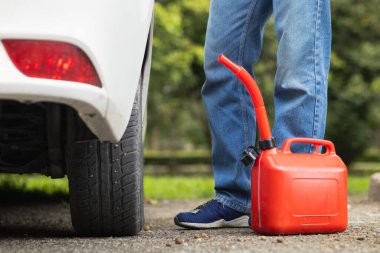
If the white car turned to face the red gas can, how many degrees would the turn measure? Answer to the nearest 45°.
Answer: approximately 90° to its right

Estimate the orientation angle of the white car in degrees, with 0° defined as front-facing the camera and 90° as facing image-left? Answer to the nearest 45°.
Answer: approximately 180°
